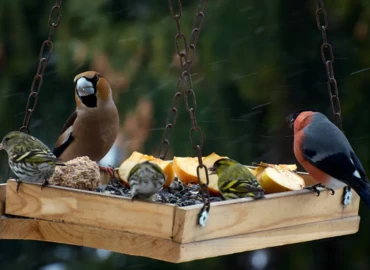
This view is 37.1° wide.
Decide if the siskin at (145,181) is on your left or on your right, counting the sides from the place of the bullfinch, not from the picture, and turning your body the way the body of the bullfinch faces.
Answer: on your left

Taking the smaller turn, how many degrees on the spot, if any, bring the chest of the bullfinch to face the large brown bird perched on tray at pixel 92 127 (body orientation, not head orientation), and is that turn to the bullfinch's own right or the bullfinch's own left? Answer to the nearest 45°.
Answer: approximately 45° to the bullfinch's own left
